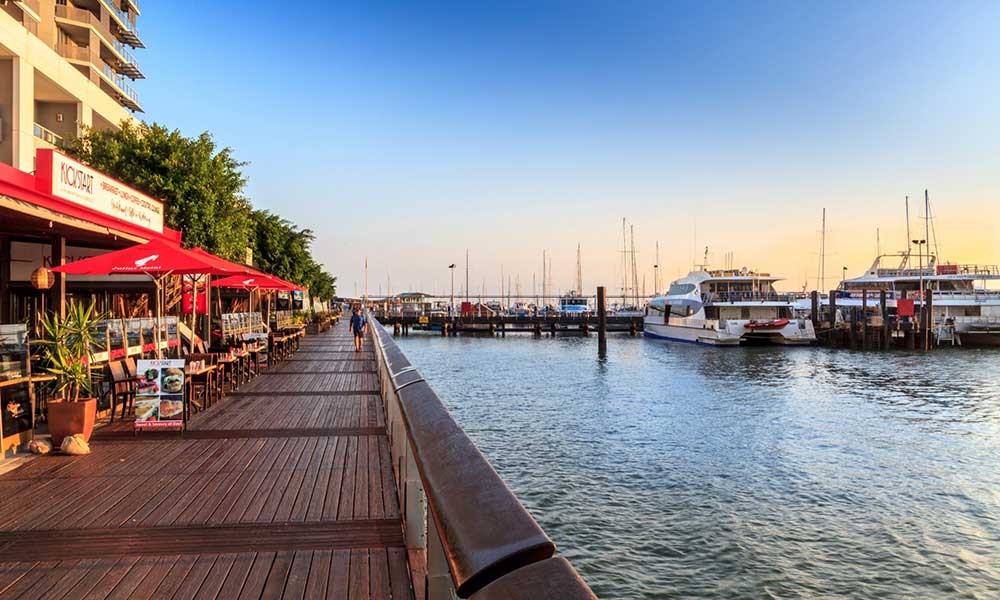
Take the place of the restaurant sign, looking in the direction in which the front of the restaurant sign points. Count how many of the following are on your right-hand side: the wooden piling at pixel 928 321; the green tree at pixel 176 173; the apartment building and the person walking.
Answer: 0

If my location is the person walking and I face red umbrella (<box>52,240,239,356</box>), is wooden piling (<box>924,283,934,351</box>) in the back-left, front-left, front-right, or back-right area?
back-left

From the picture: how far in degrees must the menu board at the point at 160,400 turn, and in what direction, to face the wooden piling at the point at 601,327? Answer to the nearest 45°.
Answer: approximately 135° to its left

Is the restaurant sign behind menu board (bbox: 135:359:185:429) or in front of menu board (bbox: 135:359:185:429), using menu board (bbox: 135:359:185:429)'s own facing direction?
behind

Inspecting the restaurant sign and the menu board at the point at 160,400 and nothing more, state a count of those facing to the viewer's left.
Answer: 0

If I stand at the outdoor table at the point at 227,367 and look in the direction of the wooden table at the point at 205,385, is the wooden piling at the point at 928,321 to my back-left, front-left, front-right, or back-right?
back-left

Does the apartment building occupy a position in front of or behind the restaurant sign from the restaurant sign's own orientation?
behind

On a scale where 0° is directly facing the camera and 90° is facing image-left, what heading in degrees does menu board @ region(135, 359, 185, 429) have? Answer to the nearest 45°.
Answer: approximately 0°

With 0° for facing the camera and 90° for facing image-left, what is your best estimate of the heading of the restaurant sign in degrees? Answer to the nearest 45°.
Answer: approximately 315°

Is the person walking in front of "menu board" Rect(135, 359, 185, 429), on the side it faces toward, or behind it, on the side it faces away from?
behind
